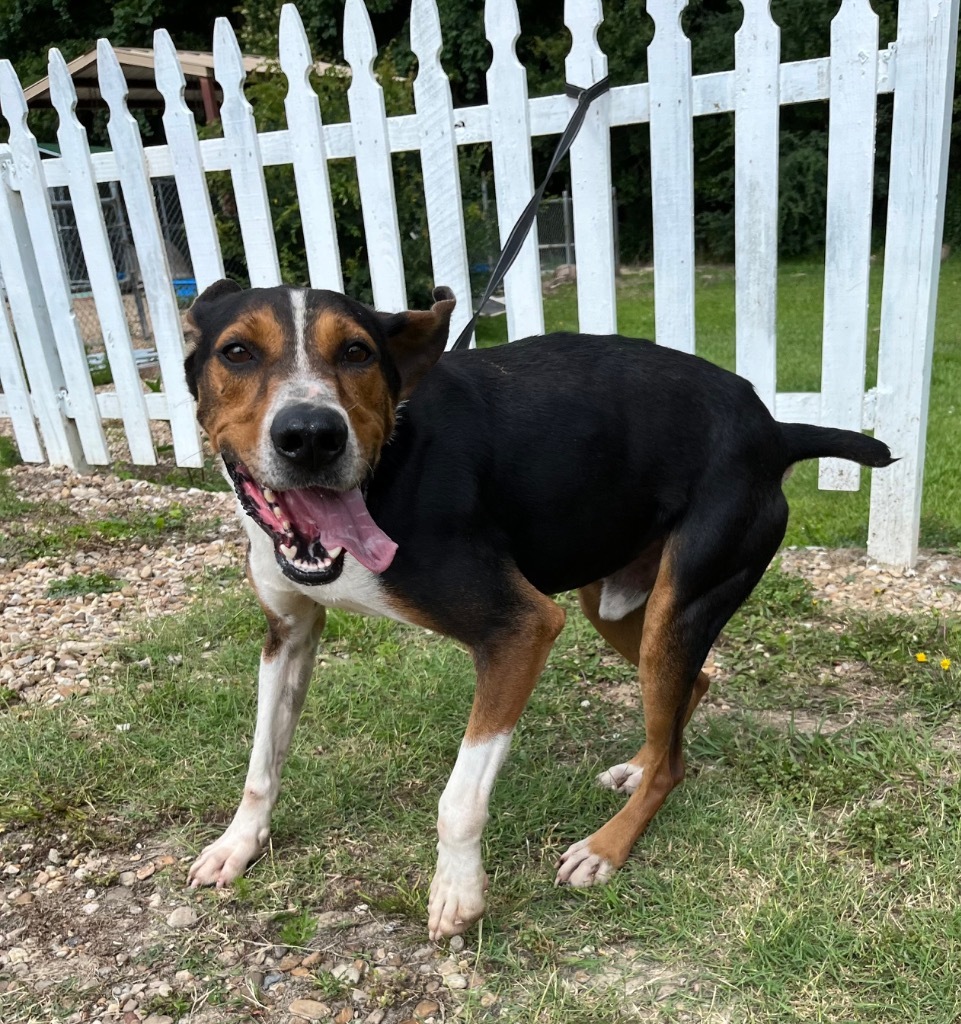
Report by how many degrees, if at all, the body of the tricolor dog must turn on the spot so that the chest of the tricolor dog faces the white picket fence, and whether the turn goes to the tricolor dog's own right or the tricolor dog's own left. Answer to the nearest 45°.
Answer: approximately 135° to the tricolor dog's own right

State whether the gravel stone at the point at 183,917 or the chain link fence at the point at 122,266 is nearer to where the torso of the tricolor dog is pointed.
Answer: the gravel stone

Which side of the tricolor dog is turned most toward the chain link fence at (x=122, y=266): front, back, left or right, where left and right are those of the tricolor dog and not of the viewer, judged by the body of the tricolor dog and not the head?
right

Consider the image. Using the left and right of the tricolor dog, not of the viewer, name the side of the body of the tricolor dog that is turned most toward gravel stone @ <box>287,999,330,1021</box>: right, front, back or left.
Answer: front

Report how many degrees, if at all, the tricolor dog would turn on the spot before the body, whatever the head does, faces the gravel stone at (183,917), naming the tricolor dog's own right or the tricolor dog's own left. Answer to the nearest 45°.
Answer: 0° — it already faces it

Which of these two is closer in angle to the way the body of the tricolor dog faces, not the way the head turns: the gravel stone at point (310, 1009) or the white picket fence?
the gravel stone
